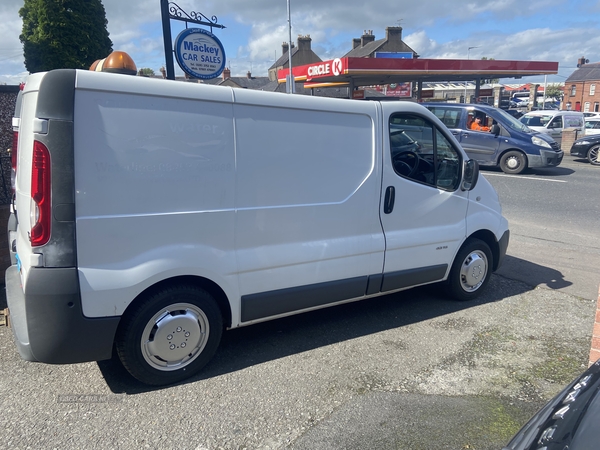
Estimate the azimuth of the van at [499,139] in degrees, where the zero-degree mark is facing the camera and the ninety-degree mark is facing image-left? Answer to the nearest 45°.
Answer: approximately 270°

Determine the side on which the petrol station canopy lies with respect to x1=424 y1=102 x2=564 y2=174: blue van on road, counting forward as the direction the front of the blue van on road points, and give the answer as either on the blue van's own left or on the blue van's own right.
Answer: on the blue van's own left

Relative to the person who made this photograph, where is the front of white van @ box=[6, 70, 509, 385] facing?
facing away from the viewer and to the right of the viewer

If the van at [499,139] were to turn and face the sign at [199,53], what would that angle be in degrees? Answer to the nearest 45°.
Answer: approximately 135° to its right

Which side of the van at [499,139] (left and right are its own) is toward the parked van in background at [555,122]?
left
